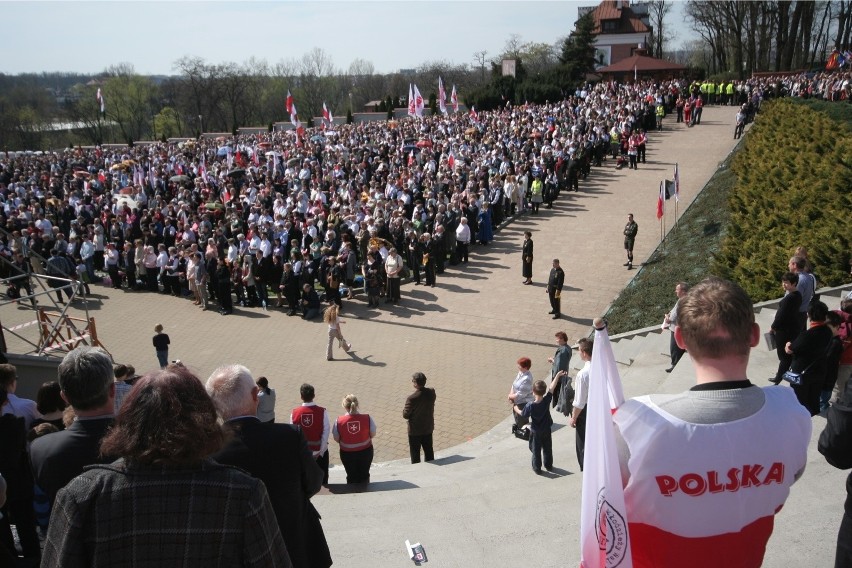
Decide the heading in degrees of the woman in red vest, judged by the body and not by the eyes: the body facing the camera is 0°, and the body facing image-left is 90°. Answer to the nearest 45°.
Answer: approximately 180°

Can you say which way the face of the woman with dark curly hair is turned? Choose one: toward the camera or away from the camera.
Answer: away from the camera

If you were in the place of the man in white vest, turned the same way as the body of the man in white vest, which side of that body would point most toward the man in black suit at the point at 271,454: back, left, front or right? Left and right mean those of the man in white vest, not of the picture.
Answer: left

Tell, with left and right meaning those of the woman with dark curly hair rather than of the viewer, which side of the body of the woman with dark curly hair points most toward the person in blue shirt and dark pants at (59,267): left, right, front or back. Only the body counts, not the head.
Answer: front

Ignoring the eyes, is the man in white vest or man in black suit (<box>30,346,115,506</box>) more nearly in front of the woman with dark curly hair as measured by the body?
the man in black suit

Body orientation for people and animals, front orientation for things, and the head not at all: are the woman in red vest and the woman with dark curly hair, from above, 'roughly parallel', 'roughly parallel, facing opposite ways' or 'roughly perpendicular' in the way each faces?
roughly parallel

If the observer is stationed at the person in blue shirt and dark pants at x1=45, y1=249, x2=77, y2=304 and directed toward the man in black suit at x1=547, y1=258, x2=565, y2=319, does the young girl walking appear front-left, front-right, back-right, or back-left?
front-right

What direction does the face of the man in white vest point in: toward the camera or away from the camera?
away from the camera

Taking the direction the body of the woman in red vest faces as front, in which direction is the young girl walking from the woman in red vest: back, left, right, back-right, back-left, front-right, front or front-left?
front

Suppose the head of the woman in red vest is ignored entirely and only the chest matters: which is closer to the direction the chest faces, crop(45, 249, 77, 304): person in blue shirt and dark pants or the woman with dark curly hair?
the person in blue shirt and dark pants

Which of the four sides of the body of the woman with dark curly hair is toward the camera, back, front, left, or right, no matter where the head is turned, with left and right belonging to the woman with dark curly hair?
back

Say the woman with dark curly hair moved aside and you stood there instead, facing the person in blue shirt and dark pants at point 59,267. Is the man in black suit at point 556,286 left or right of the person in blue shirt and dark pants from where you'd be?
right

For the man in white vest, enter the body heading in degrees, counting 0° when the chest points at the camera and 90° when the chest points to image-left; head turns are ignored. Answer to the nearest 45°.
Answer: approximately 180°

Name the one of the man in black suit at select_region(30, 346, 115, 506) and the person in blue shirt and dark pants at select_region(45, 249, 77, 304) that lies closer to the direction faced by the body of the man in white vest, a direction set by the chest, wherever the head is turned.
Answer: the person in blue shirt and dark pants
